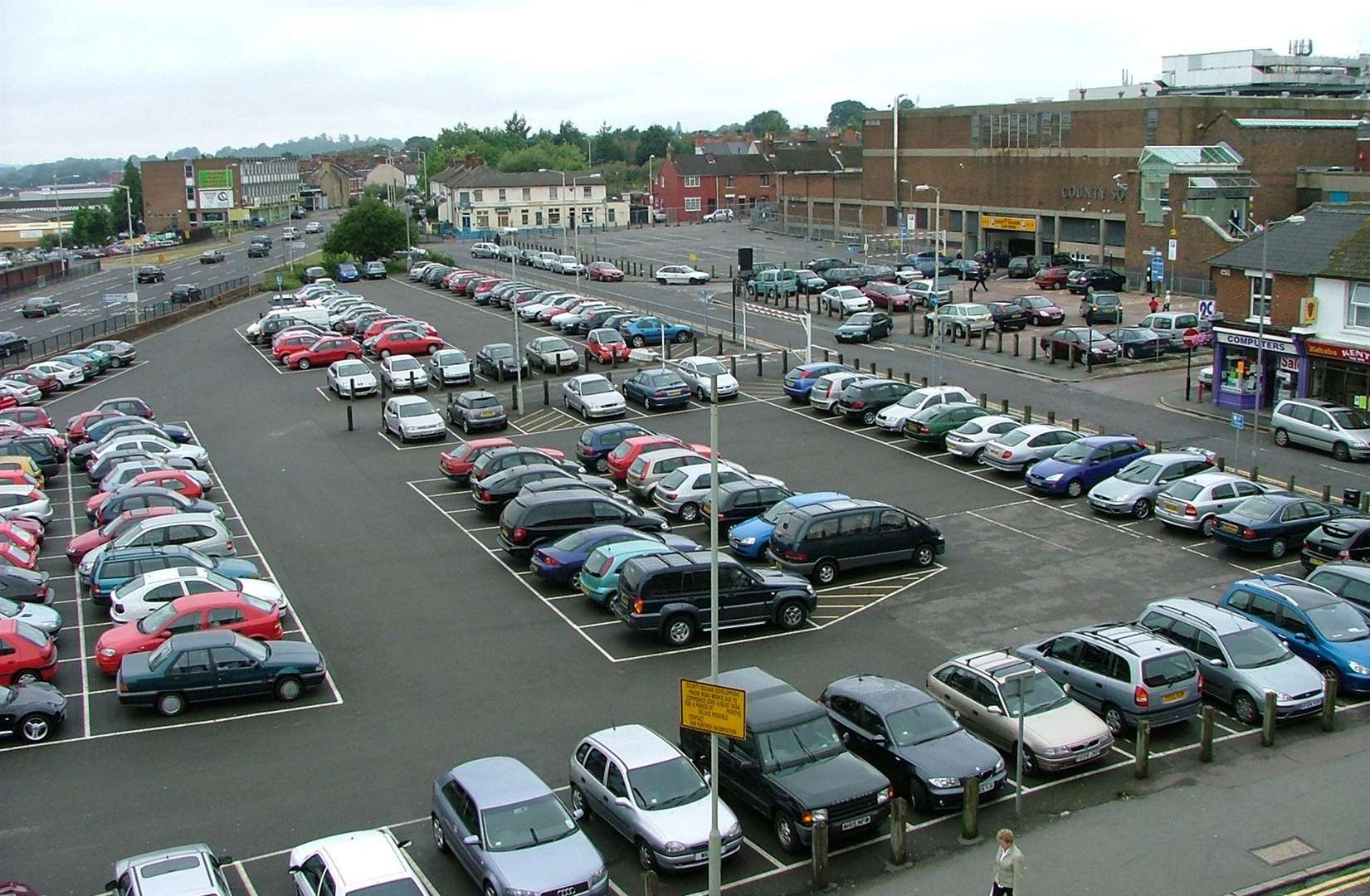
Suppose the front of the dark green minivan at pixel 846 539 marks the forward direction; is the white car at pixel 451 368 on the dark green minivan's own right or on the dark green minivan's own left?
on the dark green minivan's own left

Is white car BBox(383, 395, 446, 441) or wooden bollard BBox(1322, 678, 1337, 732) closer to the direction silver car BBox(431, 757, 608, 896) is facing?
the wooden bollard

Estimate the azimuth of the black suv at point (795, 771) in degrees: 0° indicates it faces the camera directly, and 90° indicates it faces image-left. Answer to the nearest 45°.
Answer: approximately 315°

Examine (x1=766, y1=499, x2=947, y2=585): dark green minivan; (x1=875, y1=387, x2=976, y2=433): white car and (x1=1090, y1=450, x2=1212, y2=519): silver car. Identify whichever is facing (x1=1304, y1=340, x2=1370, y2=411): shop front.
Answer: the dark green minivan

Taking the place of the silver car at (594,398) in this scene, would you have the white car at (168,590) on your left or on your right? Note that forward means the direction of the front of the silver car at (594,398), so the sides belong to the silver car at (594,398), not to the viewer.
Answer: on your right

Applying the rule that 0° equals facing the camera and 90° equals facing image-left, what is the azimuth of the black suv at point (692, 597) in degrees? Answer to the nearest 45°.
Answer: approximately 225°

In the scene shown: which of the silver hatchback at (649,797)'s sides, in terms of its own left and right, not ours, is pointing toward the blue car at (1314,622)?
left
